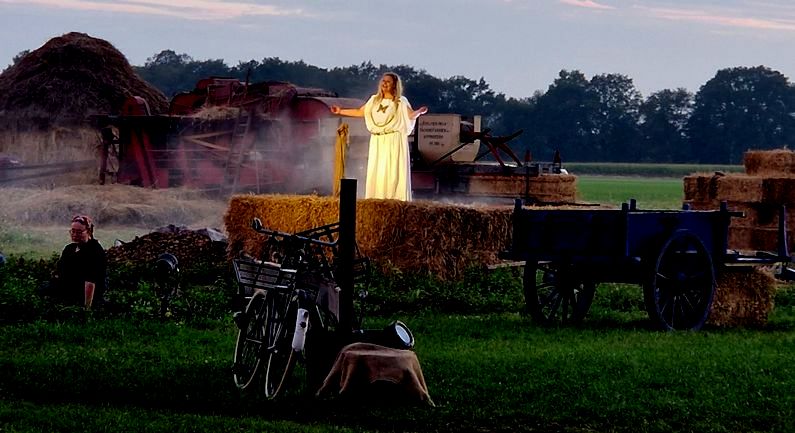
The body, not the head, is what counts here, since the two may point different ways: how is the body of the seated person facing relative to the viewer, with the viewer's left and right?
facing the viewer and to the left of the viewer

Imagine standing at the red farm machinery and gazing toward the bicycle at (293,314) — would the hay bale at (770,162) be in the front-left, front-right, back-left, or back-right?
front-left

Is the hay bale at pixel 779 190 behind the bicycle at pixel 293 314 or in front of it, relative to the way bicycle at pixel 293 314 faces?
behind

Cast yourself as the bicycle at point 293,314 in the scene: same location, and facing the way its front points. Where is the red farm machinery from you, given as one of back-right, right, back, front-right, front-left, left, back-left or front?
back-right

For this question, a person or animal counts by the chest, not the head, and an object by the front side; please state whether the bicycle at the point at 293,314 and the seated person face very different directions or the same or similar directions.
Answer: same or similar directions

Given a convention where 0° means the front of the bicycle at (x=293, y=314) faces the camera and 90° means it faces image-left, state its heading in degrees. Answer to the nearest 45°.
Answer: approximately 45°

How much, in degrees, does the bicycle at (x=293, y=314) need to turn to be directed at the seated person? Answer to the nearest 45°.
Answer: approximately 90° to its right

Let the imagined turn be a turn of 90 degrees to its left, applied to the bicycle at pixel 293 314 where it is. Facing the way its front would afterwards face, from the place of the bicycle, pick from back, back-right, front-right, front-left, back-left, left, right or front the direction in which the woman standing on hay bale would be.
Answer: back-left

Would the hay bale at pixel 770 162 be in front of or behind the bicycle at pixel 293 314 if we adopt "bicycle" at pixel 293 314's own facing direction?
behind

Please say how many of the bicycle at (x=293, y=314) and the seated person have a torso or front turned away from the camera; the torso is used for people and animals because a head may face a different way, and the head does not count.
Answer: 0

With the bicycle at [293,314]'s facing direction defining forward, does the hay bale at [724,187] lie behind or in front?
behind
